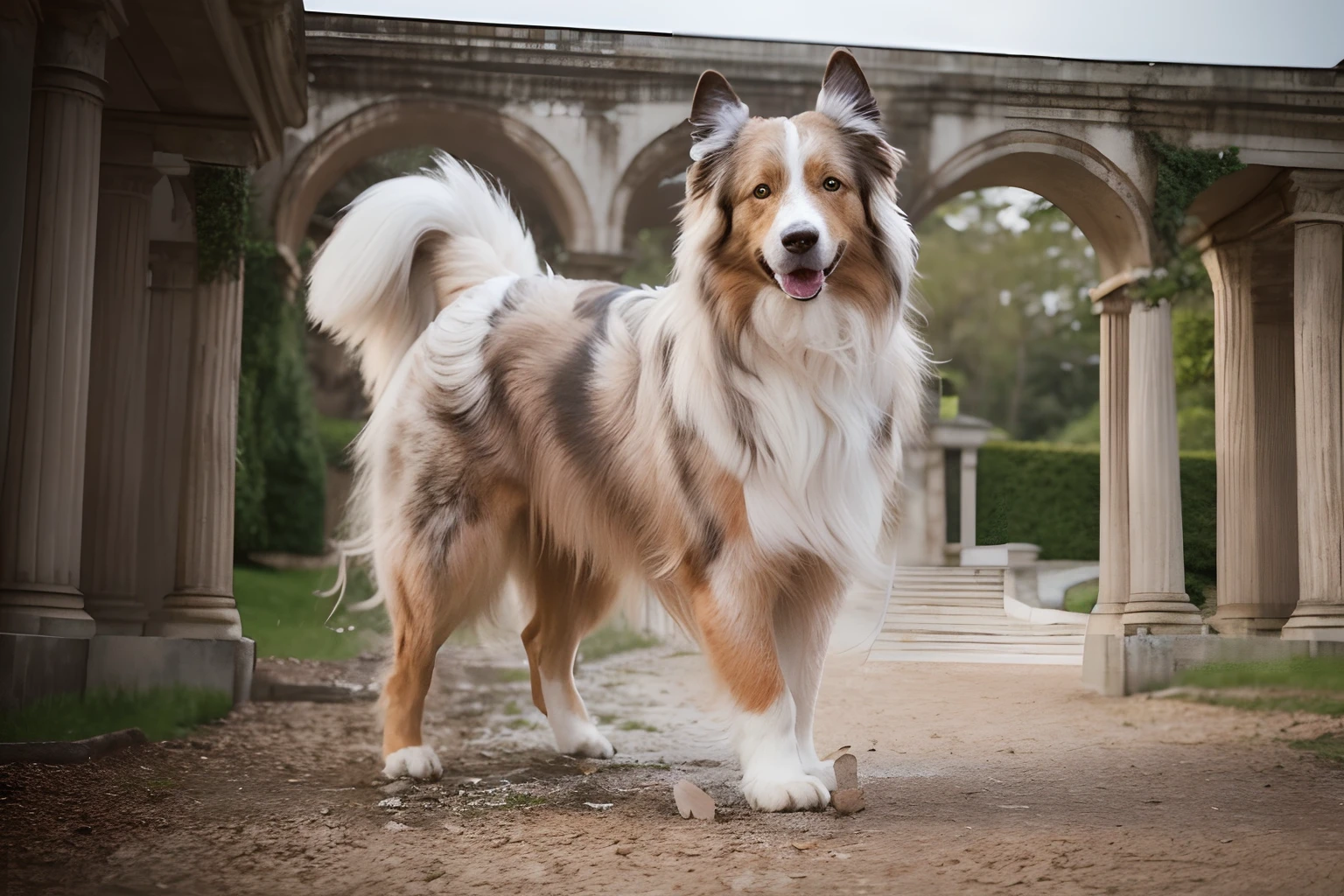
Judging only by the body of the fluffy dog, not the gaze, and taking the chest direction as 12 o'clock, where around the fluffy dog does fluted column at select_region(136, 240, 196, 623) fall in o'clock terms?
The fluted column is roughly at 6 o'clock from the fluffy dog.

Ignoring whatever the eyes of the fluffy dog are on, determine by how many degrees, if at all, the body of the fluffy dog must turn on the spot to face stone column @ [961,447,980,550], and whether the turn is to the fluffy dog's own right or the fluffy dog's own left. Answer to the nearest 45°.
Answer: approximately 90° to the fluffy dog's own left

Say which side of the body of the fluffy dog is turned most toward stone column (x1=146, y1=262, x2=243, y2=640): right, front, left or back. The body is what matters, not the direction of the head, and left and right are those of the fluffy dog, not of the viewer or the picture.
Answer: back

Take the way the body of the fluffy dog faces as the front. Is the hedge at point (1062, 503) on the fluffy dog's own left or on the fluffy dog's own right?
on the fluffy dog's own left

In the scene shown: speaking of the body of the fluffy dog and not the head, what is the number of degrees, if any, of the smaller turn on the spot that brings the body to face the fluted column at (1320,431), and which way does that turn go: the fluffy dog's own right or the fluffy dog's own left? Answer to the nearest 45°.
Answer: approximately 90° to the fluffy dog's own left

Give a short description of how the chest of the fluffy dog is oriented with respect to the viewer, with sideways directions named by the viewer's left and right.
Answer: facing the viewer and to the right of the viewer

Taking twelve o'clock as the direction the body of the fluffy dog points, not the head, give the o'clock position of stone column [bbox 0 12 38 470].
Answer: The stone column is roughly at 5 o'clock from the fluffy dog.

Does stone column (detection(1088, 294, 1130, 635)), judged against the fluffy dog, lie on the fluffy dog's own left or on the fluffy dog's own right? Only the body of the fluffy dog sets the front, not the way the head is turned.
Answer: on the fluffy dog's own left

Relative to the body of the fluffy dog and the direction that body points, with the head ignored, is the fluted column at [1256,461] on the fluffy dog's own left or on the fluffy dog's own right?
on the fluffy dog's own left

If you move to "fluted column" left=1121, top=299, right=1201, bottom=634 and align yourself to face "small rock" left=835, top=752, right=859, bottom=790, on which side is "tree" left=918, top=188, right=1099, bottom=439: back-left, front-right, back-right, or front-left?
back-right

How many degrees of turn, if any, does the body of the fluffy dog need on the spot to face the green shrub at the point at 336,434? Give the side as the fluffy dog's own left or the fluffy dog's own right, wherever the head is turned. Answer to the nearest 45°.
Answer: approximately 135° to the fluffy dog's own left
